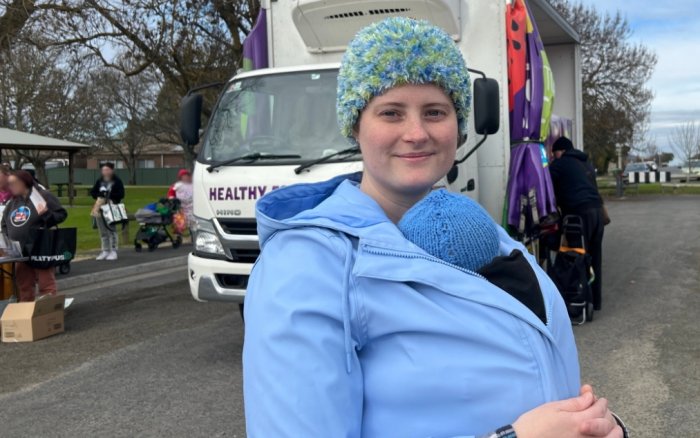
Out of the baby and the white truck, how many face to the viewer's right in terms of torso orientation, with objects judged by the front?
0

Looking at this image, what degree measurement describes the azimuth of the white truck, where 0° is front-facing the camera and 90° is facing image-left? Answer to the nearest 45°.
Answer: approximately 45°

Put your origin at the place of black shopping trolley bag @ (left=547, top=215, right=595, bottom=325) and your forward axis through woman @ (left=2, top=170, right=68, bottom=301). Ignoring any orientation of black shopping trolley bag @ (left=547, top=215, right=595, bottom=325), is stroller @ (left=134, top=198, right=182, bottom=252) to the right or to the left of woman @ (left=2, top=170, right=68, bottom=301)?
right

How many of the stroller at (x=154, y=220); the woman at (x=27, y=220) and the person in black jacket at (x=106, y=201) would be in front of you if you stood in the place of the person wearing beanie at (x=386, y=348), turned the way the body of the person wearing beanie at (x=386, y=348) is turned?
0

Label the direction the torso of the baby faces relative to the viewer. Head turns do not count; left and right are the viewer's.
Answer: facing away from the viewer and to the left of the viewer

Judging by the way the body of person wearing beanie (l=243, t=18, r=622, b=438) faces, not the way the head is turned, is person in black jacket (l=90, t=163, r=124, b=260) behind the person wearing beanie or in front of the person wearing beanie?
behind

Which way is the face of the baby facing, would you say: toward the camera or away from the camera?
away from the camera

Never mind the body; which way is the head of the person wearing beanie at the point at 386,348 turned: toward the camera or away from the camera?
toward the camera

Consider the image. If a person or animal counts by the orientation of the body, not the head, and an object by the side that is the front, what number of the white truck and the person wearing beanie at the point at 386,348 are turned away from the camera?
0

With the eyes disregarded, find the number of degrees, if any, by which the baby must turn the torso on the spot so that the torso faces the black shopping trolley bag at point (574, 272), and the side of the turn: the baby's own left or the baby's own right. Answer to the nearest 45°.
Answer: approximately 45° to the baby's own right

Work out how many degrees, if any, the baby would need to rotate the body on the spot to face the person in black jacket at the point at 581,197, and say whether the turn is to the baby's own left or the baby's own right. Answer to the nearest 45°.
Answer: approximately 45° to the baby's own right

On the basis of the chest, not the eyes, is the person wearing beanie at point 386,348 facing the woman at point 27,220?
no

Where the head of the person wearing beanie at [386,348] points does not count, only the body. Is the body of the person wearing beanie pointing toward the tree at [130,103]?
no
